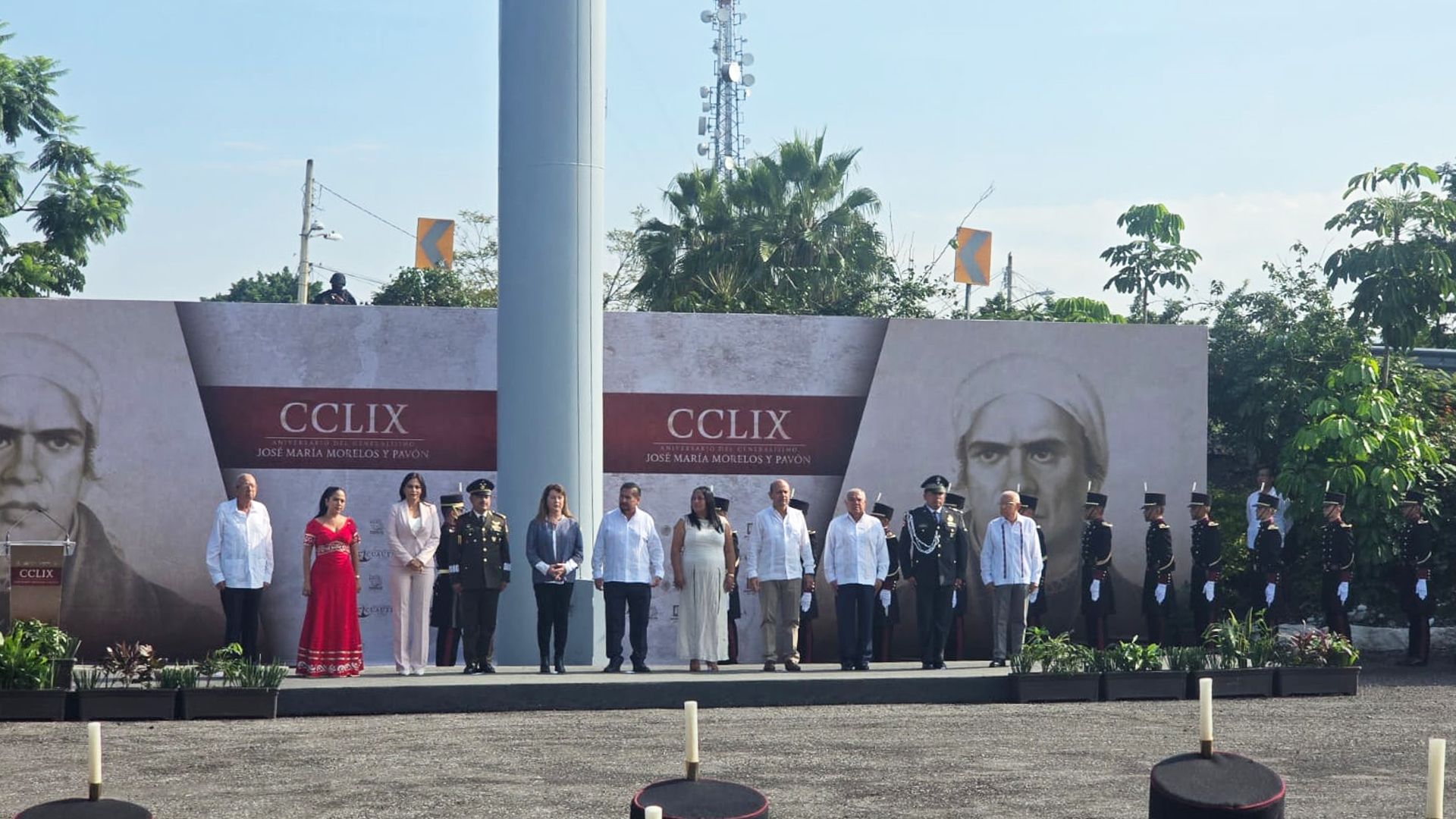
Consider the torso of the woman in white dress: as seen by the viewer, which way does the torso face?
toward the camera

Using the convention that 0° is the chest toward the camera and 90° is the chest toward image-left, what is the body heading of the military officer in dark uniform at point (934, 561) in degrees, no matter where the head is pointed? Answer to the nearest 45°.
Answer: approximately 0°

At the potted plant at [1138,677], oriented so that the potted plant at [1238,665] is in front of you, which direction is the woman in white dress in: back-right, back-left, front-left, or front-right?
back-left

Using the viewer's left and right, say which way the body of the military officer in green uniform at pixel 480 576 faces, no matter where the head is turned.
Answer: facing the viewer

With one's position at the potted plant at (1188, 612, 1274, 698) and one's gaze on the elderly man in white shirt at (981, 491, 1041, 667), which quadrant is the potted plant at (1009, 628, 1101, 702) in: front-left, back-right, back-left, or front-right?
front-left

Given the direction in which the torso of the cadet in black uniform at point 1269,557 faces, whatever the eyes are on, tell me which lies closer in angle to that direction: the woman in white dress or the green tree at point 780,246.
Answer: the woman in white dress

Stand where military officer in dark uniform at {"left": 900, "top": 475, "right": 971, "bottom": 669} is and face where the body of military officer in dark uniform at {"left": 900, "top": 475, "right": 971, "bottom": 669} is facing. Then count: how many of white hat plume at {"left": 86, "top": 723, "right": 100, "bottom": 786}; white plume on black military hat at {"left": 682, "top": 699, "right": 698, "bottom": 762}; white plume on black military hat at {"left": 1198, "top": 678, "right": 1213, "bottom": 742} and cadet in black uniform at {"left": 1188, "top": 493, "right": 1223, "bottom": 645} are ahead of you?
3

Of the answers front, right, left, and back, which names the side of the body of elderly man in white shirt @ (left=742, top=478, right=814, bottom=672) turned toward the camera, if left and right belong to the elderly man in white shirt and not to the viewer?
front

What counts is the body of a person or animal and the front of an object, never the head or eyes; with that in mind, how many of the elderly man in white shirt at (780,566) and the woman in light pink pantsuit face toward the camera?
2
